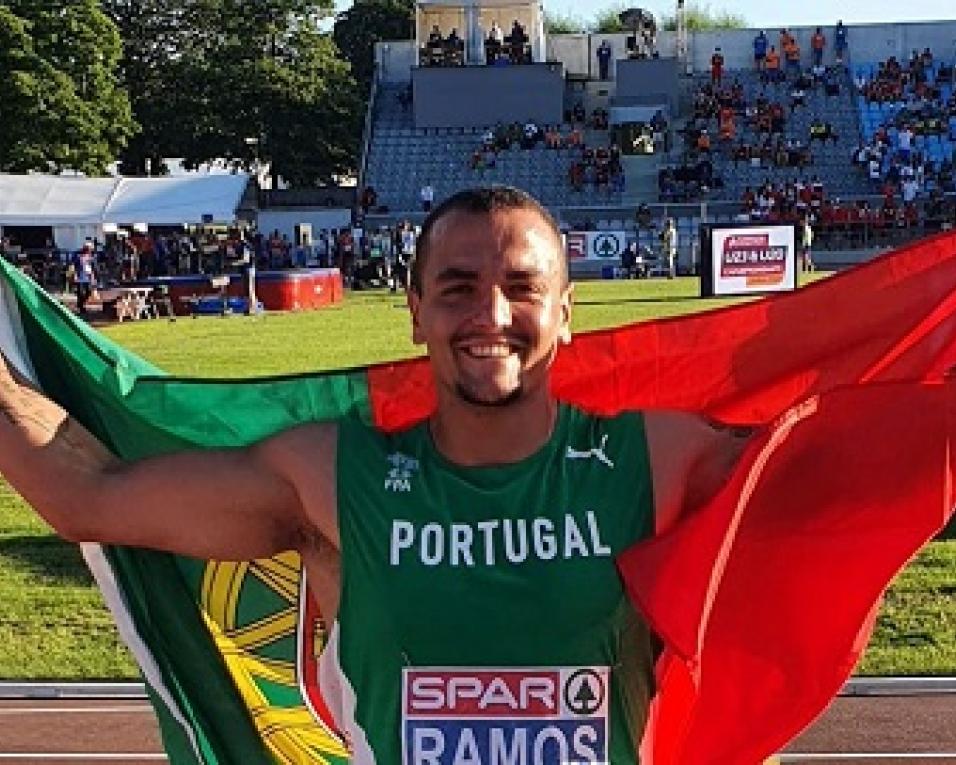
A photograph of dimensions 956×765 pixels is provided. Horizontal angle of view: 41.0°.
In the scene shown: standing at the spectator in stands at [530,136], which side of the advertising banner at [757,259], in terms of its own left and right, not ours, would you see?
back

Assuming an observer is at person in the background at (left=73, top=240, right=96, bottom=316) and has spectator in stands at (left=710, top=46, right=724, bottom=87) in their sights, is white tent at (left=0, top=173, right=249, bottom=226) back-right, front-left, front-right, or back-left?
front-left

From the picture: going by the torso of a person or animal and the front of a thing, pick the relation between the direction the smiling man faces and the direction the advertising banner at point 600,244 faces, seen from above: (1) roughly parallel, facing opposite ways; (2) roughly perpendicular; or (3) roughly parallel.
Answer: roughly parallel

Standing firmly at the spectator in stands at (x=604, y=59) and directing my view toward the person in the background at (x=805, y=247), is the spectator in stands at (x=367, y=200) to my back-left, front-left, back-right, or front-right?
front-right

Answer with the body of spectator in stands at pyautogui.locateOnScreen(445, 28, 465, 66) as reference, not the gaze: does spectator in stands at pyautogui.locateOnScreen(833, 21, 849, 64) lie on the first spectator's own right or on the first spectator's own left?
on the first spectator's own left

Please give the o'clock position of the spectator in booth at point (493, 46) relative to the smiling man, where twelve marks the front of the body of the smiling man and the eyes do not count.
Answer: The spectator in booth is roughly at 6 o'clock from the smiling man.

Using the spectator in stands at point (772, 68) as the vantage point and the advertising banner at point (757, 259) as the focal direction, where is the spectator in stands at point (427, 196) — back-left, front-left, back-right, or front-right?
front-right

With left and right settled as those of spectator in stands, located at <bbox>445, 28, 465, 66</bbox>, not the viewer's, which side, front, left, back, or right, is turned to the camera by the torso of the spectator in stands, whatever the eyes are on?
front

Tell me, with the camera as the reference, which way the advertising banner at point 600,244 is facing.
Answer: facing the viewer

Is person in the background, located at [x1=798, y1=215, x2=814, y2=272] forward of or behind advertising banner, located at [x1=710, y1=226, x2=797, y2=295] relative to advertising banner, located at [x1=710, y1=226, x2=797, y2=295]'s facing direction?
behind

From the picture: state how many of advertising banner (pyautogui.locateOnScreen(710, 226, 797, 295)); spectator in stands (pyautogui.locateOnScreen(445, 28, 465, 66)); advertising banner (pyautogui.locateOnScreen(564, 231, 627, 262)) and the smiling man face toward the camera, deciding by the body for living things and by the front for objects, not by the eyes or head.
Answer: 4

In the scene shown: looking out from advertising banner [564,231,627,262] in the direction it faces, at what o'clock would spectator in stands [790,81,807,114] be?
The spectator in stands is roughly at 7 o'clock from the advertising banner.

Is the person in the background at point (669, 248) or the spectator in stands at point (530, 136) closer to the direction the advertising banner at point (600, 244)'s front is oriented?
the person in the background

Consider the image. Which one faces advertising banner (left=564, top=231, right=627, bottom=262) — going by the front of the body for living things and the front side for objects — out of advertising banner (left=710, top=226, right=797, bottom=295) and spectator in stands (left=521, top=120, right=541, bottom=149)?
the spectator in stands

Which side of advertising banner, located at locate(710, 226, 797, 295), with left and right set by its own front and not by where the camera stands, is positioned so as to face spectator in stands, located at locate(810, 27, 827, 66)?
back
